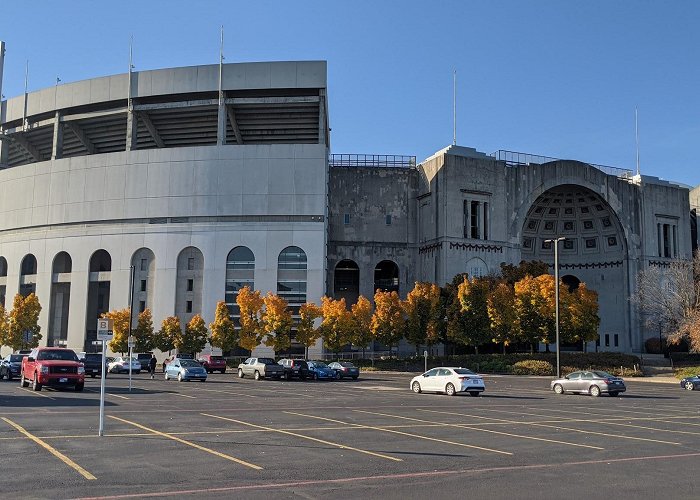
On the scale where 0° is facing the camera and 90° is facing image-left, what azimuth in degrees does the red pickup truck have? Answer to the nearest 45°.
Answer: approximately 315°

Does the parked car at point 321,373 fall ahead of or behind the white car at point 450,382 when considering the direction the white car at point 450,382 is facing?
ahead

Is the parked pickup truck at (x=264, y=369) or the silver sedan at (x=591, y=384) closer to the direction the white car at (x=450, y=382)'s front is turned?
the parked pickup truck

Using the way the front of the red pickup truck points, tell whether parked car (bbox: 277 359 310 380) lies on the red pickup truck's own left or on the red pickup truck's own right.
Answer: on the red pickup truck's own left

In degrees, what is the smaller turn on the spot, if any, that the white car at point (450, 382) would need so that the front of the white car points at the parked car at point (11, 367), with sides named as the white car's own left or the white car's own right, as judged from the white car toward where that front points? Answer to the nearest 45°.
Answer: approximately 45° to the white car's own left

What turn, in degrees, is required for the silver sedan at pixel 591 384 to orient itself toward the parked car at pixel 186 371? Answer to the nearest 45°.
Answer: approximately 45° to its left

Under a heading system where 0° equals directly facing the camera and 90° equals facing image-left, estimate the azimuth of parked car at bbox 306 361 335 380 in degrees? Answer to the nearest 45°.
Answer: approximately 315°

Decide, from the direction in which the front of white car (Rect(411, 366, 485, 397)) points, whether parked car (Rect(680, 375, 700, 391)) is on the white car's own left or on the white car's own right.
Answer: on the white car's own right

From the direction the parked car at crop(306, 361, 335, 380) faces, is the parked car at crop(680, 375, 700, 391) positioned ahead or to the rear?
ahead

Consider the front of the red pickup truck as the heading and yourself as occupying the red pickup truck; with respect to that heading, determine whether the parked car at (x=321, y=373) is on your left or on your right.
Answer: on your left
